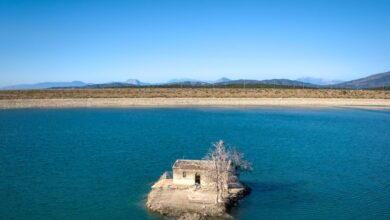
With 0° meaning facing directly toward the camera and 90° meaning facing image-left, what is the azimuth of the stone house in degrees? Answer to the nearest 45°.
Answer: approximately 0°

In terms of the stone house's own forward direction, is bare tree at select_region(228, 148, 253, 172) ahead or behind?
behind
